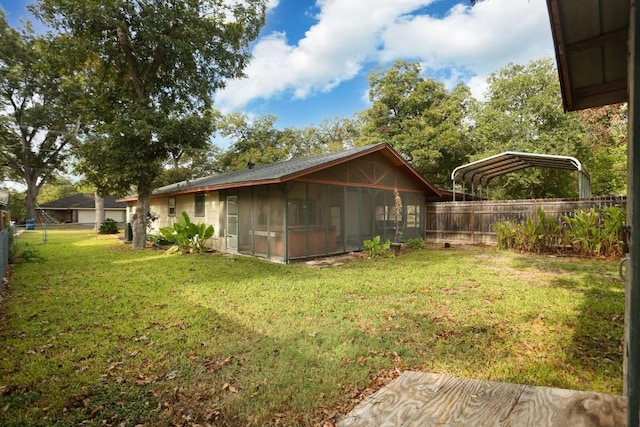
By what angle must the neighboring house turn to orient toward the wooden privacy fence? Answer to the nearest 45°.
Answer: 0° — it already faces it

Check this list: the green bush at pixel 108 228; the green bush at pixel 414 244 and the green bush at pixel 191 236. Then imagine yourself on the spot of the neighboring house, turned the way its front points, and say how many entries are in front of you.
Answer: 3

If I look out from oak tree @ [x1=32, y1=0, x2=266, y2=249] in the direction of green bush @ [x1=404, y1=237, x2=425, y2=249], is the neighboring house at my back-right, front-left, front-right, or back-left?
back-left

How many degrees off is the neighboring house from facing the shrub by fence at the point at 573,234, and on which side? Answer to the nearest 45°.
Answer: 0° — it already faces it

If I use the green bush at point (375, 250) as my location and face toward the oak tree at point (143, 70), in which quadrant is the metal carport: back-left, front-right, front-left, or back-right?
back-right

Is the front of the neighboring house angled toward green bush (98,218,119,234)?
yes

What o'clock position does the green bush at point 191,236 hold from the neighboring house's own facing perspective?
The green bush is roughly at 12 o'clock from the neighboring house.

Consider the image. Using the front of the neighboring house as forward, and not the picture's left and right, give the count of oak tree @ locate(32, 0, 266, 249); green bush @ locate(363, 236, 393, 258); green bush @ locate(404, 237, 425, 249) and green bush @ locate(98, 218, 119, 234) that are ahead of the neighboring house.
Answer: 4

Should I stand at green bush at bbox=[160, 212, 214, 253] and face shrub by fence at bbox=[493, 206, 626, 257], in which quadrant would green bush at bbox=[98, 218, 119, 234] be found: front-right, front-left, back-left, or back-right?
back-left

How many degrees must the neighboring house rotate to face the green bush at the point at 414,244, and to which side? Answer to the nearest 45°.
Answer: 0° — it already faces it

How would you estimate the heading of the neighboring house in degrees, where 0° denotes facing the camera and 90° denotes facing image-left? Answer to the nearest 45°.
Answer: approximately 0°
